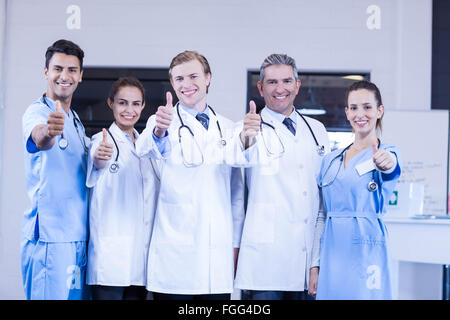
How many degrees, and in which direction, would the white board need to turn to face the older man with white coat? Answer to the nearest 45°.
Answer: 0° — it already faces them

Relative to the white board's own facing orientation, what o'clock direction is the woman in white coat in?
The woman in white coat is roughly at 1 o'clock from the white board.

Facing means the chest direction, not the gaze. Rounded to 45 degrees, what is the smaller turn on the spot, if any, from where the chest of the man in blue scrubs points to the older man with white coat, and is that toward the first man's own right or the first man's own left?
approximately 45° to the first man's own left

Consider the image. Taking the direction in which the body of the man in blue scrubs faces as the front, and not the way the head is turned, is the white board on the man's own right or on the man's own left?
on the man's own left
